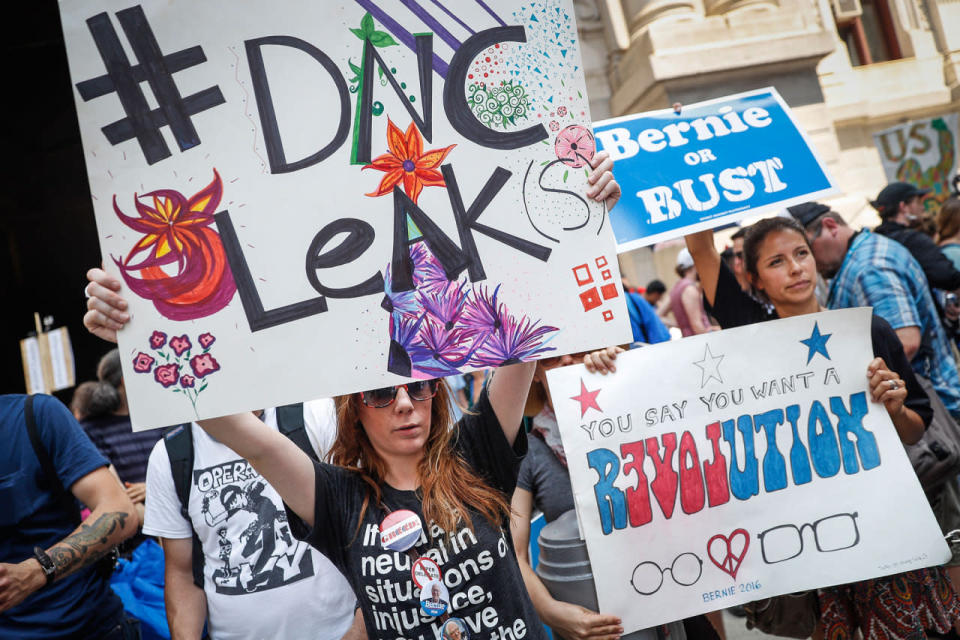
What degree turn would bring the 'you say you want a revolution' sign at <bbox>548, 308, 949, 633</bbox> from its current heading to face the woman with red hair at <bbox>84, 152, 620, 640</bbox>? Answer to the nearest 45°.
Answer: approximately 45° to its right

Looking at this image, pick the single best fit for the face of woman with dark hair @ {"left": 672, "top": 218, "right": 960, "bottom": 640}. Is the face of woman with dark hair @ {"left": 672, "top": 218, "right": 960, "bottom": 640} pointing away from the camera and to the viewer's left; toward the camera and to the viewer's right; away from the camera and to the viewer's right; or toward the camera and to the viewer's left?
toward the camera and to the viewer's right

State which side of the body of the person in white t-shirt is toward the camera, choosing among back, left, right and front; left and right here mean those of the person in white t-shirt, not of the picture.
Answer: front

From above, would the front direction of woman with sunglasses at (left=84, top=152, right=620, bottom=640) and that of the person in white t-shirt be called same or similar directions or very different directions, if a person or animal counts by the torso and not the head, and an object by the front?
same or similar directions

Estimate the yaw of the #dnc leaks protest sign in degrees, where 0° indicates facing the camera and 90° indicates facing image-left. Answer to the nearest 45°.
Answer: approximately 0°

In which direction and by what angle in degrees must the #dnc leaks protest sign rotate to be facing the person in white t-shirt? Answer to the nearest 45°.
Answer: approximately 135° to its right

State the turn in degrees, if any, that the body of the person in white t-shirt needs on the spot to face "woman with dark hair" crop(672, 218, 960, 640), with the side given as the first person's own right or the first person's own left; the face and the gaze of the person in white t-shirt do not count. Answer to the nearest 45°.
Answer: approximately 90° to the first person's own left

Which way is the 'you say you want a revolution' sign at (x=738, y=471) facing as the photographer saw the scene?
facing the viewer
